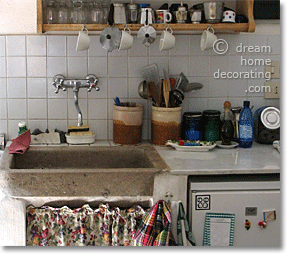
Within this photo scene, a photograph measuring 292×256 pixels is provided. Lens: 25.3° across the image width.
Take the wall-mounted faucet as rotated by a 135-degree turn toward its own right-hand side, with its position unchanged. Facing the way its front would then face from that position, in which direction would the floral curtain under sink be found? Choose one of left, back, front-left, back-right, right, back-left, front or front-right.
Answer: back-left

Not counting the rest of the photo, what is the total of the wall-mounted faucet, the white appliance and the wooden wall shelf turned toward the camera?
3

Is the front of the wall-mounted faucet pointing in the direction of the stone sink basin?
yes

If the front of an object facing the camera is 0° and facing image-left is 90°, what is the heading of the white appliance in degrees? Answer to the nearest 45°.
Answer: approximately 0°

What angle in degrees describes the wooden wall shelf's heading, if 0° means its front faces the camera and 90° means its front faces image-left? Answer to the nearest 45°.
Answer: approximately 0°

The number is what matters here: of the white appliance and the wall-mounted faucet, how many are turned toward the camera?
2
